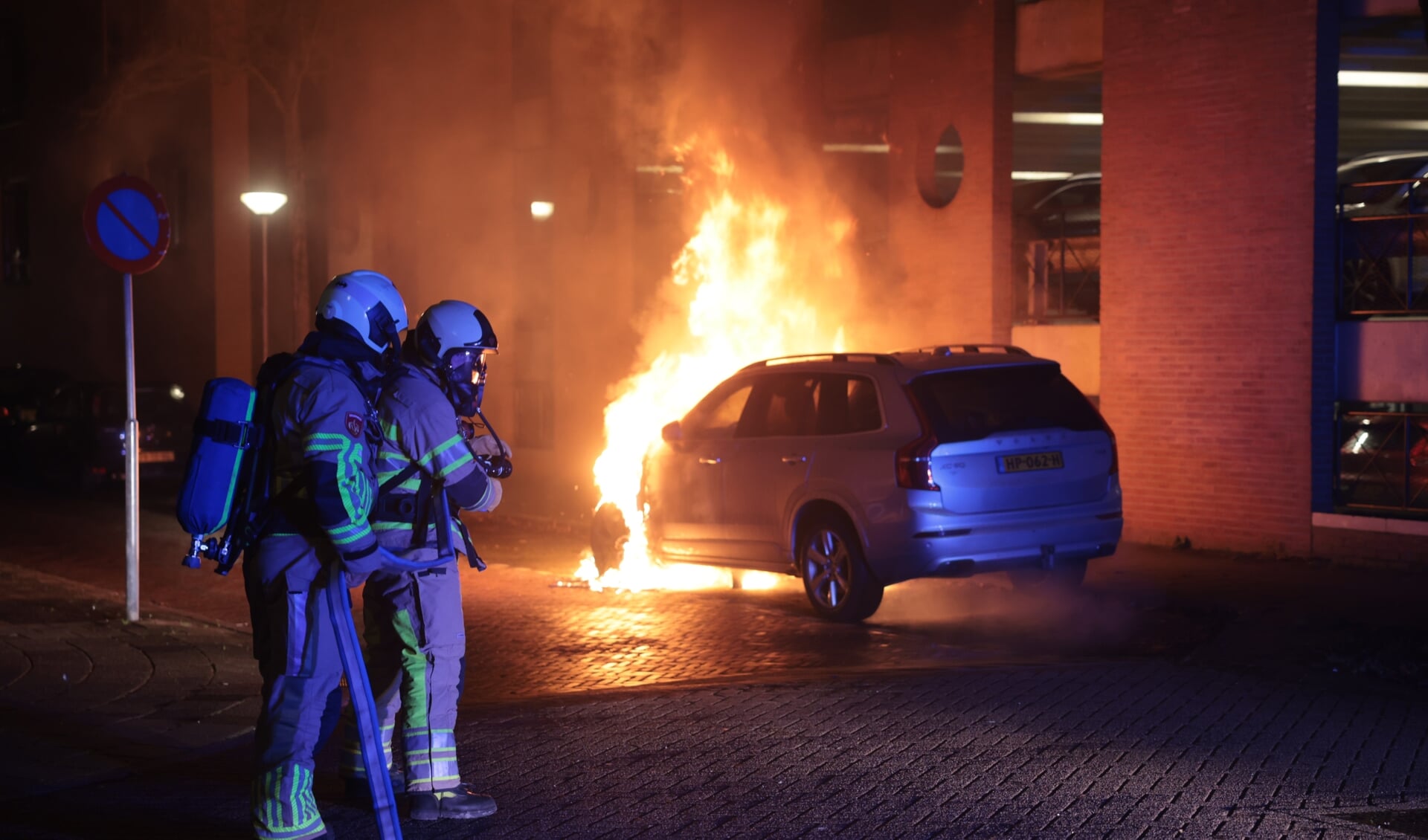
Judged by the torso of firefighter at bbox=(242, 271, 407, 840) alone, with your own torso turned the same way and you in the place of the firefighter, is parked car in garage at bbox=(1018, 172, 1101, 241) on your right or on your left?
on your left

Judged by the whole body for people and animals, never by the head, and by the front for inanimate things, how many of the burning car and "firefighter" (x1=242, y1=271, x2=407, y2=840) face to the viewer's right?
1

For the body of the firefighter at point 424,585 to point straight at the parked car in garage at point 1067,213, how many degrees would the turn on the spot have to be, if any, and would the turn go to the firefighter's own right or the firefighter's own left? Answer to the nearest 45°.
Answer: approximately 45° to the firefighter's own left

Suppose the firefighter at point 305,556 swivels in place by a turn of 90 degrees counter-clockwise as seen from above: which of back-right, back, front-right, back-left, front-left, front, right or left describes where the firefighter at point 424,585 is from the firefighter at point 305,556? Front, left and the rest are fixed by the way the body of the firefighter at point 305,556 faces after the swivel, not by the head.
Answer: front-right

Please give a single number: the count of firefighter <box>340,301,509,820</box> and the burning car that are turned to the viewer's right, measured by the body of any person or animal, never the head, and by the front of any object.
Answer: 1

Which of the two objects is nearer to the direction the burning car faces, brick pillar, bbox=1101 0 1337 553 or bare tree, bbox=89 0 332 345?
the bare tree

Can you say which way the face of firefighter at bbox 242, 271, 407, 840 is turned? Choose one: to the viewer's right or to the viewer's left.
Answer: to the viewer's right

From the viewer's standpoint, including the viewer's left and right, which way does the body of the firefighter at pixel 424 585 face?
facing to the right of the viewer

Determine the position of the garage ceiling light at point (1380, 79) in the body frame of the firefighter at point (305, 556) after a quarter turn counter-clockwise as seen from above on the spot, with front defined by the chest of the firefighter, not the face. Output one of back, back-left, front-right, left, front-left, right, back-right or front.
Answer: front-right

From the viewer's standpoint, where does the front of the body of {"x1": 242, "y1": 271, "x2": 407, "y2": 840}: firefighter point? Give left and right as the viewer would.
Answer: facing to the right of the viewer

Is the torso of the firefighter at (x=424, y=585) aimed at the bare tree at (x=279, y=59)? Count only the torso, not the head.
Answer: no

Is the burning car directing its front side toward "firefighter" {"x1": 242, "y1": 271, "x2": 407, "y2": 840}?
no

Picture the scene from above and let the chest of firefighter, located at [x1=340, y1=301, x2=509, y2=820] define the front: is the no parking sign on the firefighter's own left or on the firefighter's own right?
on the firefighter's own left

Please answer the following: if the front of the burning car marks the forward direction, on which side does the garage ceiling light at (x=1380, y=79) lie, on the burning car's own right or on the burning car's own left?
on the burning car's own right

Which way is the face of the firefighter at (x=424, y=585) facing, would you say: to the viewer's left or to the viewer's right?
to the viewer's right

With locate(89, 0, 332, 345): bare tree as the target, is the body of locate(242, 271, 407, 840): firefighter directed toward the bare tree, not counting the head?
no

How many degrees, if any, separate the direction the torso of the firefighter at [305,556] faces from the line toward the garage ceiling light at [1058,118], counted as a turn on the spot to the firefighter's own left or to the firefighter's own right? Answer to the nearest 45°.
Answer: approximately 45° to the firefighter's own left

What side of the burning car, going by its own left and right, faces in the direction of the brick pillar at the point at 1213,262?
right
